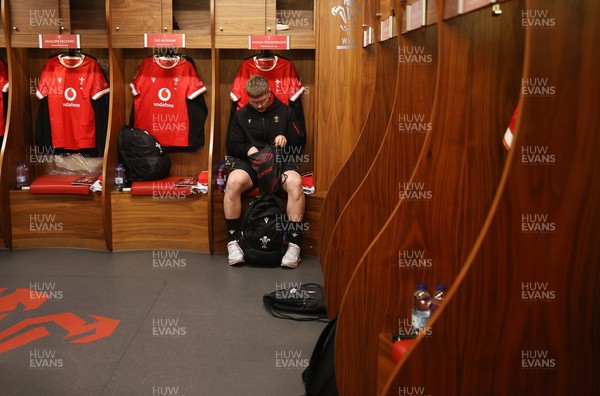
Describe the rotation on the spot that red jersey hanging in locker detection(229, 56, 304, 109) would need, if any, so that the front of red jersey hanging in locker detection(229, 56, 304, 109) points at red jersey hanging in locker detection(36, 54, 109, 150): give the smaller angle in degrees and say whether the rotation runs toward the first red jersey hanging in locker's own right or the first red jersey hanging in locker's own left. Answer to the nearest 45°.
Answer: approximately 90° to the first red jersey hanging in locker's own right

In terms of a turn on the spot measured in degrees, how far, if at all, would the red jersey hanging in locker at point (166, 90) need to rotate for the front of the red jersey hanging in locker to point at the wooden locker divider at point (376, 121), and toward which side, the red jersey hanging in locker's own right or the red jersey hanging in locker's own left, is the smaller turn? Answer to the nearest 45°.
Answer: approximately 45° to the red jersey hanging in locker's own left

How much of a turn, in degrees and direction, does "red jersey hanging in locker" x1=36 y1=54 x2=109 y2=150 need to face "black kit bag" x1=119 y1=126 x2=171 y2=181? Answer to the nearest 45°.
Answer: approximately 45° to its left

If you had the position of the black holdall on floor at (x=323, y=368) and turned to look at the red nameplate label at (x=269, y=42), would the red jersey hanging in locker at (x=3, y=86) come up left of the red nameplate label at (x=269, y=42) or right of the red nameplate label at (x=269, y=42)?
left

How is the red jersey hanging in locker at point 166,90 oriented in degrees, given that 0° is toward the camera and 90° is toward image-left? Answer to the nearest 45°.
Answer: approximately 0°

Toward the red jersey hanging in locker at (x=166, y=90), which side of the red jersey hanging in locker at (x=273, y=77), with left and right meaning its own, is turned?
right
